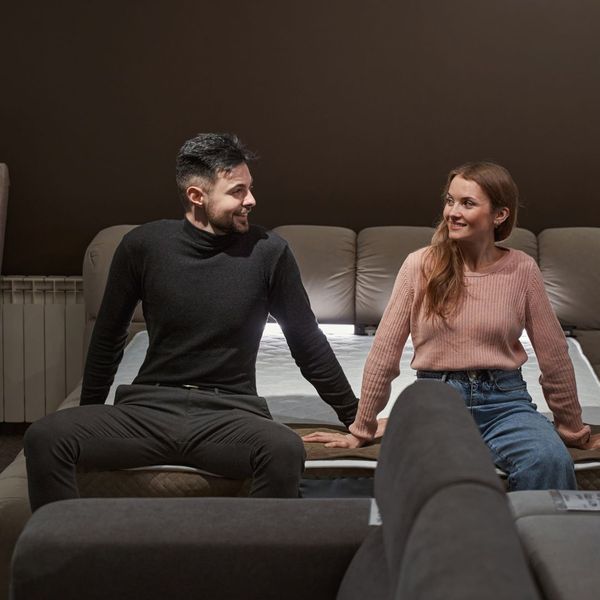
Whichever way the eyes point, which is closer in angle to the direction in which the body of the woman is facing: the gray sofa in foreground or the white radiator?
the gray sofa in foreground

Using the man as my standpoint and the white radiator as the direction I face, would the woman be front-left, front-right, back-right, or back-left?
back-right

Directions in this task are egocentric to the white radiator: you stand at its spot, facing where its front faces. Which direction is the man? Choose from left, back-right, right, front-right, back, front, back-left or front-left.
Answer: front

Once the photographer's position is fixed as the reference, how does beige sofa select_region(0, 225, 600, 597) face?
facing the viewer

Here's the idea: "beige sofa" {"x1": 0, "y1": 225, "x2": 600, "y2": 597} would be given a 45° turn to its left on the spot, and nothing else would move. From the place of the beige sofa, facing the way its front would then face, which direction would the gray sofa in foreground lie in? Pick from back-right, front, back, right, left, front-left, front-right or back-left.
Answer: front-right

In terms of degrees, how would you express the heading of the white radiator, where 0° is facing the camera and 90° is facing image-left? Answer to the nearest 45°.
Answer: approximately 0°

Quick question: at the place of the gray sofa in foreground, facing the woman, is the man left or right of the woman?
left

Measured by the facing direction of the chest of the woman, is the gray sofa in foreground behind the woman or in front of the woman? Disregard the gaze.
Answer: in front

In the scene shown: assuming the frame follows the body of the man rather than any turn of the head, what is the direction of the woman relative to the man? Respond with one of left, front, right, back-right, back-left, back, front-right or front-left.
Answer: left

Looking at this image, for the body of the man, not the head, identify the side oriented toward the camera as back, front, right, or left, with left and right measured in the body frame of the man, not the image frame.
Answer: front

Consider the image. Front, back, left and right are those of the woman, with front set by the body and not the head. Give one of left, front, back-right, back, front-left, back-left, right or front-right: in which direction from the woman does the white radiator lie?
back-right

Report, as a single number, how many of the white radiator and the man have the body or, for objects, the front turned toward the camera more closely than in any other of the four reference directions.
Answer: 2

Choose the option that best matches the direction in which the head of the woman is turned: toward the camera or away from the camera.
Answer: toward the camera

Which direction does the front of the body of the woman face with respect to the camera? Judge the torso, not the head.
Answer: toward the camera
